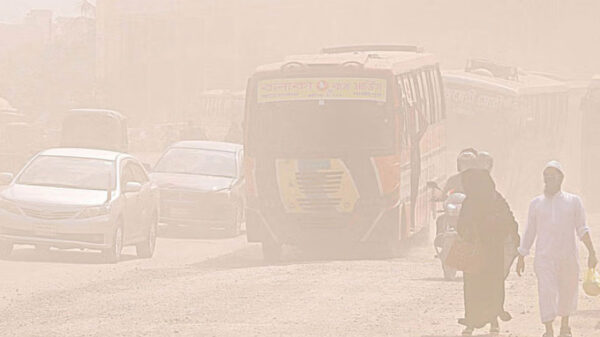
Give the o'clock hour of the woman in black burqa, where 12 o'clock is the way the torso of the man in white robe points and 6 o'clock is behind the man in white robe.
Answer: The woman in black burqa is roughly at 3 o'clock from the man in white robe.

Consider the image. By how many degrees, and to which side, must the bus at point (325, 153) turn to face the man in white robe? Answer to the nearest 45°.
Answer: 0° — it already faces them

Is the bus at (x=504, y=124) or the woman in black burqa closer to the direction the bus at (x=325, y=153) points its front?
the woman in black burqa

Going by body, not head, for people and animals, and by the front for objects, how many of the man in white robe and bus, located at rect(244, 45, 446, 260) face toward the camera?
2

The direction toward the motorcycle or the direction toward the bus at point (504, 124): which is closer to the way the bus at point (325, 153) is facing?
the motorcycle

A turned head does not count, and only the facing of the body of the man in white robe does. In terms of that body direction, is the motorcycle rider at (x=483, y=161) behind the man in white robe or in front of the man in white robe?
behind

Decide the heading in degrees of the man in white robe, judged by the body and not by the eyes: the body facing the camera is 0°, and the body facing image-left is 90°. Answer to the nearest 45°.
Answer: approximately 0°

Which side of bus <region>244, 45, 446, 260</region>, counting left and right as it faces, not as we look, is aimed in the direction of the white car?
right
